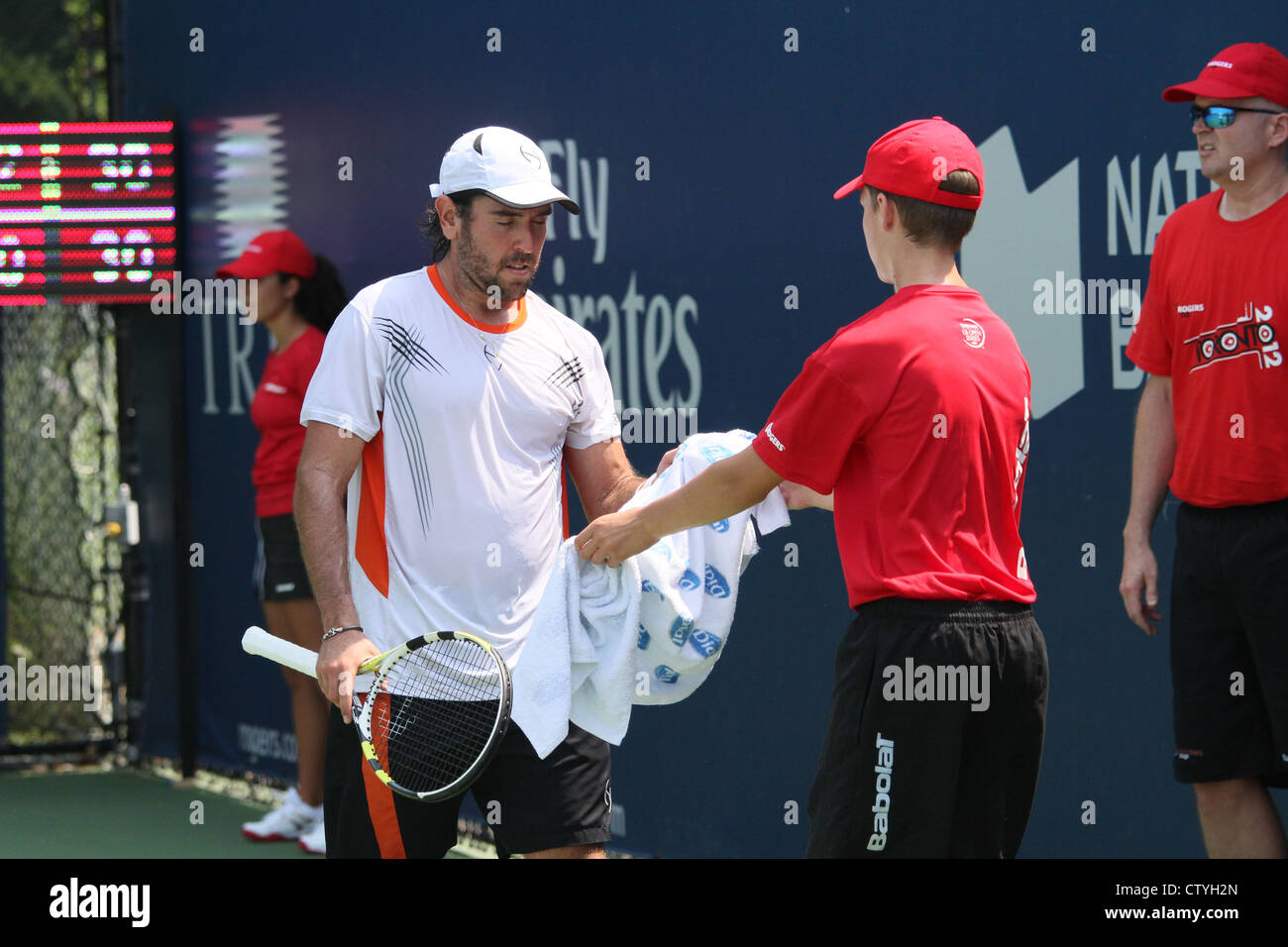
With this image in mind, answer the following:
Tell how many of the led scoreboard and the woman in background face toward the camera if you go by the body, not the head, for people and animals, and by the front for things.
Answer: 1

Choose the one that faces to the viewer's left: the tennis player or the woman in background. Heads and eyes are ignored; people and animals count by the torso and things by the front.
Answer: the woman in background

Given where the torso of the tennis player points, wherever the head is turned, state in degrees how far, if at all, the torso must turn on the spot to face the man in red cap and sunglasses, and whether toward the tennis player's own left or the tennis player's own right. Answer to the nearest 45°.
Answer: approximately 45° to the tennis player's own left

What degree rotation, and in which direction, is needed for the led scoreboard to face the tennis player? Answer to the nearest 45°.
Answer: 0° — it already faces them

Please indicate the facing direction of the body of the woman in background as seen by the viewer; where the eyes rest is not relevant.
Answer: to the viewer's left

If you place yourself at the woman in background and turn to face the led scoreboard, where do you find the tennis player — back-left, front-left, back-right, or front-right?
back-left

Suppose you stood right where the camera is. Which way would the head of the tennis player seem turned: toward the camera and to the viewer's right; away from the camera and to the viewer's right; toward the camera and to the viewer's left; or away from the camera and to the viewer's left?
toward the camera and to the viewer's right

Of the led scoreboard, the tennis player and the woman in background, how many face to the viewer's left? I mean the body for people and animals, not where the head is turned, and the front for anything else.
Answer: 1

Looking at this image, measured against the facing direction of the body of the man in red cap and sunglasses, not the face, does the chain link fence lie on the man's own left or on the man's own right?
on the man's own right

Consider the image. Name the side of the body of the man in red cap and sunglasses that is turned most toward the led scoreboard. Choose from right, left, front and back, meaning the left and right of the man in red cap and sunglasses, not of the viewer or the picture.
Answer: right
